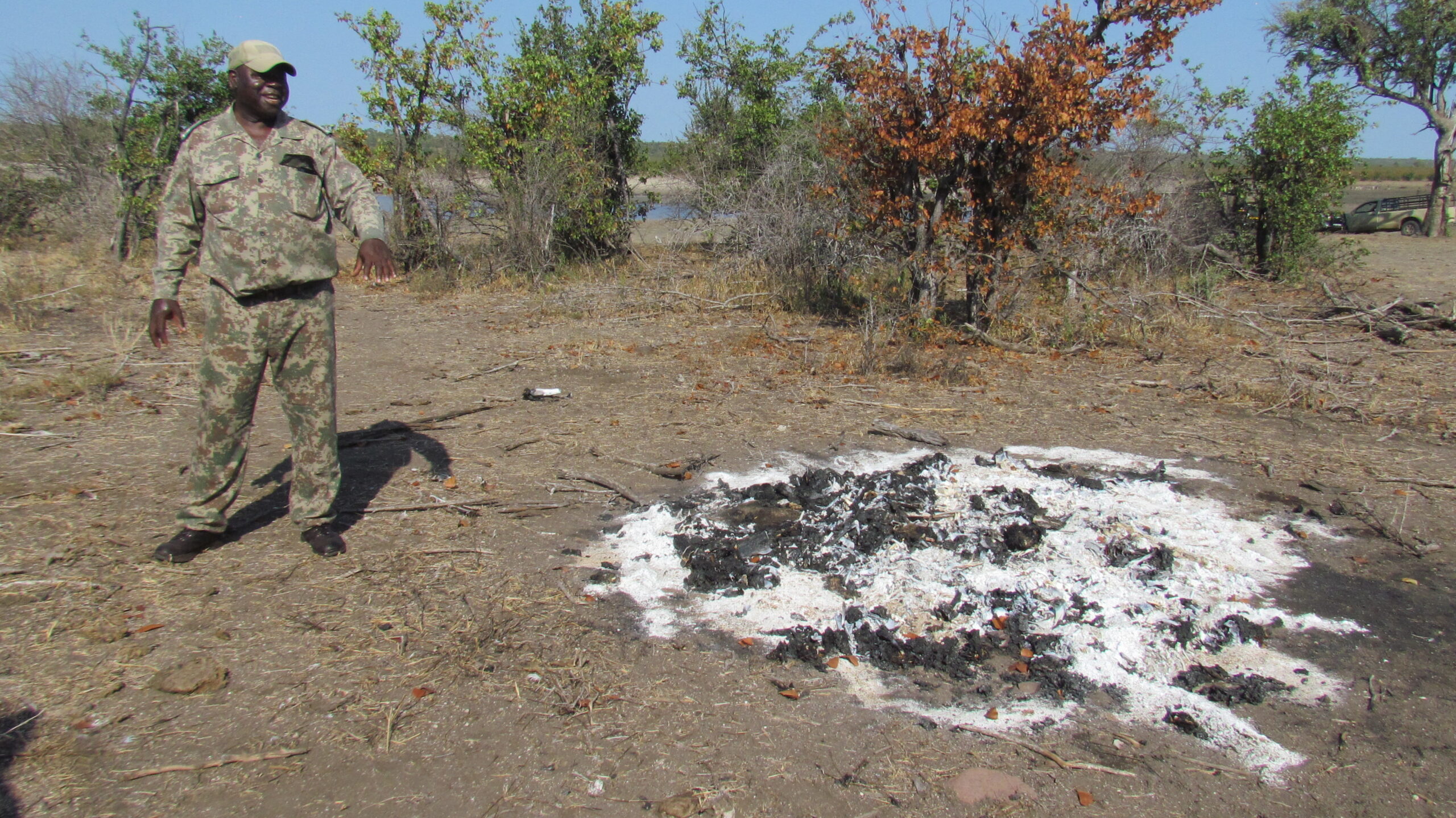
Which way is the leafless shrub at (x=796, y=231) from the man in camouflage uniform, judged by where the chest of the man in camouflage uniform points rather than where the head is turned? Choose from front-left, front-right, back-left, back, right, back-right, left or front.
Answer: back-left

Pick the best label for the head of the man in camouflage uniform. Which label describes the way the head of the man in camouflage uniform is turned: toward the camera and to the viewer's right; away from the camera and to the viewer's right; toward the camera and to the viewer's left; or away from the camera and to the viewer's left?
toward the camera and to the viewer's right

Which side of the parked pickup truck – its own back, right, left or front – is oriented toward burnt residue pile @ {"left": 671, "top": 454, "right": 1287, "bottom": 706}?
left

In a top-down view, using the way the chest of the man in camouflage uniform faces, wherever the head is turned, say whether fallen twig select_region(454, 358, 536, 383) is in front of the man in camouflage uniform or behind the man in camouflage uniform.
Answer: behind

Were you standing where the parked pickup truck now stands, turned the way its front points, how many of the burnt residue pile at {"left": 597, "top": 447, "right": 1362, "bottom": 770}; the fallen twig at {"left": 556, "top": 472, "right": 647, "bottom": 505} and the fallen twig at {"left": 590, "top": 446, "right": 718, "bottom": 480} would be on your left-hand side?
3

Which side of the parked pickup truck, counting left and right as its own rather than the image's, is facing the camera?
left

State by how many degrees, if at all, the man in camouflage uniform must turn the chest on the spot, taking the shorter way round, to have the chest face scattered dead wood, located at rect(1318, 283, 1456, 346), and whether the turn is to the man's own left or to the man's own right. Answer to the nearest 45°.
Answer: approximately 90° to the man's own left

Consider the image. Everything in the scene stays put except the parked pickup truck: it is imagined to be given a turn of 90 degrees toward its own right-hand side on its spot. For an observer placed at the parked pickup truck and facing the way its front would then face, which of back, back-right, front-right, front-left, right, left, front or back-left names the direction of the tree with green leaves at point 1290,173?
back

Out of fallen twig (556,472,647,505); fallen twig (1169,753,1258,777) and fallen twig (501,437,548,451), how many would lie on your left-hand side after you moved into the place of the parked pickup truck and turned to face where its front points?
3

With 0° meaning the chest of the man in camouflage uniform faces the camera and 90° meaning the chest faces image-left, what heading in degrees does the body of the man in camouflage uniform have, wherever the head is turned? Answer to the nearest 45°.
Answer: approximately 0°

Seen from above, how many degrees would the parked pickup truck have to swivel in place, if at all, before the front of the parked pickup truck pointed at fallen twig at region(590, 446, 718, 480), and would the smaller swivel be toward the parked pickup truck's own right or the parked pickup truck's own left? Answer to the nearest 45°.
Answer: approximately 90° to the parked pickup truck's own left

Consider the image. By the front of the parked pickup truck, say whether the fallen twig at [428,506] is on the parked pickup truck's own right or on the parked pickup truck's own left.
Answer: on the parked pickup truck's own left

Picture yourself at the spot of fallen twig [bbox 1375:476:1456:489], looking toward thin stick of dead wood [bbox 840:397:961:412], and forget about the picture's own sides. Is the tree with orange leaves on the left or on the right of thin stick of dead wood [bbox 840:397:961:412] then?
right
